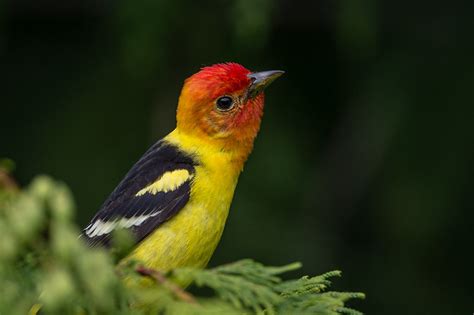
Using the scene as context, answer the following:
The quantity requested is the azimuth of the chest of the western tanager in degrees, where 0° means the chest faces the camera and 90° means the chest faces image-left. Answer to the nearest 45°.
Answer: approximately 270°
